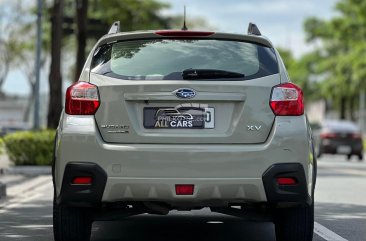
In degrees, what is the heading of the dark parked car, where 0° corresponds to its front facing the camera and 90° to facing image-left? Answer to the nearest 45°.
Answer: approximately 180°

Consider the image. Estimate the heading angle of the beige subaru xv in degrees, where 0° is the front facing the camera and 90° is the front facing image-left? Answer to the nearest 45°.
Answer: approximately 180°

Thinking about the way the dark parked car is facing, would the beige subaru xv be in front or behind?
behind

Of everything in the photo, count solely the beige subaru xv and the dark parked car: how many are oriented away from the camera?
2
